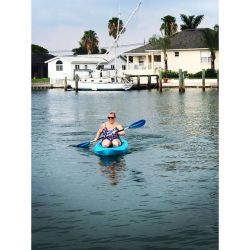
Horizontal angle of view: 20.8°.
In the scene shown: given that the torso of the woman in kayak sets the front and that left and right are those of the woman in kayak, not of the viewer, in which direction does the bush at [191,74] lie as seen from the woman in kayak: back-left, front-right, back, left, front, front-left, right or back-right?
back

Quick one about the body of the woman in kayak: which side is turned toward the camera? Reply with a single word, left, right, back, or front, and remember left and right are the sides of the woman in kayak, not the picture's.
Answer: front

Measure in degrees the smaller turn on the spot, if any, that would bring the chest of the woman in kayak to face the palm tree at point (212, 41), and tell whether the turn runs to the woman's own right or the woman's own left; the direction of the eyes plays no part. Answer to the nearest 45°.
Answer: approximately 180°

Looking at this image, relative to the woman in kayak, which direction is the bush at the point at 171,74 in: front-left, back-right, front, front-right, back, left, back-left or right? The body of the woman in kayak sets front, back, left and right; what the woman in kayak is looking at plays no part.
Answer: back

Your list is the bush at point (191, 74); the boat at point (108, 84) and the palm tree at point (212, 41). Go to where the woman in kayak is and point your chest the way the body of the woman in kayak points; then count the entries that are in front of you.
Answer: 0

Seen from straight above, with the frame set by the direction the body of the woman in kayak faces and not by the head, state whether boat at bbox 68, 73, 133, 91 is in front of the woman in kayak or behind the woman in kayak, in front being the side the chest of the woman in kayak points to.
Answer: behind

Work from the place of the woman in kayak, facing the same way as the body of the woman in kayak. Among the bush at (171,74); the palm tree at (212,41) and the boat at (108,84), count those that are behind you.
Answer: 3
